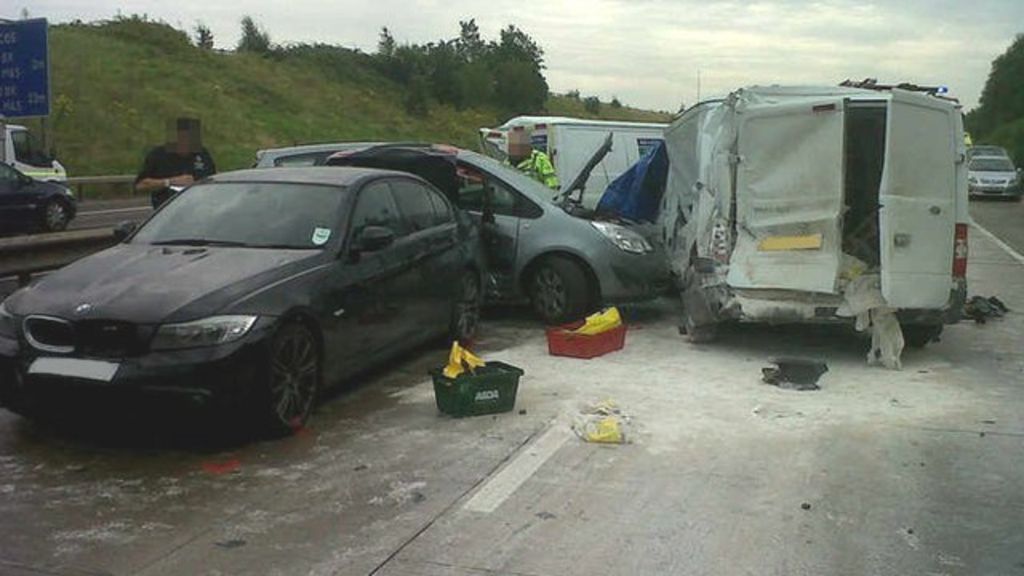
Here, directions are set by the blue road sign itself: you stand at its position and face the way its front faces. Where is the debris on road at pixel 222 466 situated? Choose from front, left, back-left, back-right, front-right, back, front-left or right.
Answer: front

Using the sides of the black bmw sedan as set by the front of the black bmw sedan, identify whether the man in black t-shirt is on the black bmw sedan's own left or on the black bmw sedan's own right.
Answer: on the black bmw sedan's own right

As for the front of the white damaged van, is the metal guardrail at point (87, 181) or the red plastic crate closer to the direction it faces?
the metal guardrail

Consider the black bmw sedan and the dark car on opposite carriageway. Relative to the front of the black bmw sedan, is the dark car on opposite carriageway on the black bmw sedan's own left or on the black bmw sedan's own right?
on the black bmw sedan's own right

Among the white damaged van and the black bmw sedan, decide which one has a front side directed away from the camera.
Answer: the white damaged van

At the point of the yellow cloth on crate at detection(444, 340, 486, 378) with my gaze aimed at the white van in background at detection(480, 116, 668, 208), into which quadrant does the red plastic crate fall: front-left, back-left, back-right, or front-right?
front-right

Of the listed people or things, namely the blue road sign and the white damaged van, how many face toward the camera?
1

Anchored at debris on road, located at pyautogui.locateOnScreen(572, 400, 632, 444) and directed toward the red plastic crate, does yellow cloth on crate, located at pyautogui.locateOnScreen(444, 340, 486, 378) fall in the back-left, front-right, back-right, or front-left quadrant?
front-left

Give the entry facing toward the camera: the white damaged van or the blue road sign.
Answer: the blue road sign

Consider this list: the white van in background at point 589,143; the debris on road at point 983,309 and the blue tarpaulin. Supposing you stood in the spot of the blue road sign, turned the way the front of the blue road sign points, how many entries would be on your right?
0

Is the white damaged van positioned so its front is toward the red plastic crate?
no

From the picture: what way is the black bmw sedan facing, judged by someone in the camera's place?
facing the viewer and to the left of the viewer

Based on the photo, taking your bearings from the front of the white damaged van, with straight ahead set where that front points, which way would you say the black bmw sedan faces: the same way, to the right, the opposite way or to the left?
the opposite way

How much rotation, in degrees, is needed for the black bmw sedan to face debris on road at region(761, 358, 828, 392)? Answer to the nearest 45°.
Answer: approximately 135° to its left

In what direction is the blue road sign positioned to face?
toward the camera

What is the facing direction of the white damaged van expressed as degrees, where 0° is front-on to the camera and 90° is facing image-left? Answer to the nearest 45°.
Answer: approximately 180°
